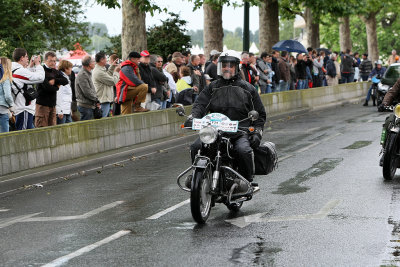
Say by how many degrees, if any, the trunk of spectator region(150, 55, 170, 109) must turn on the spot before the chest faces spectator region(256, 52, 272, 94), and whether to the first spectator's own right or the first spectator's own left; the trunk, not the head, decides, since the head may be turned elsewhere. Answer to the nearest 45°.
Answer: approximately 90° to the first spectator's own left
